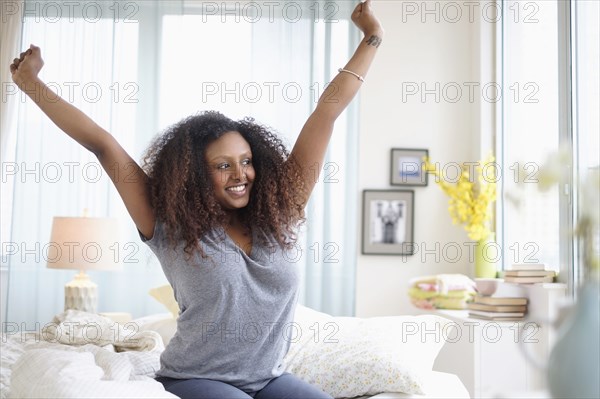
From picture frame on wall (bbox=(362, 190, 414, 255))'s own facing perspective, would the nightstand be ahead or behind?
ahead

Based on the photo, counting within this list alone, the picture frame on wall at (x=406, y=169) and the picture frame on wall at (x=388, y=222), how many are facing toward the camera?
2

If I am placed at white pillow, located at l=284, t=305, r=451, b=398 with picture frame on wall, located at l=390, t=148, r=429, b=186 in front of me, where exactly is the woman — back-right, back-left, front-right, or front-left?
back-left

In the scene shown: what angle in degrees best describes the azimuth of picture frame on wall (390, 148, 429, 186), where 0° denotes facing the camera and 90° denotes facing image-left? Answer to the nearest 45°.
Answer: approximately 0°

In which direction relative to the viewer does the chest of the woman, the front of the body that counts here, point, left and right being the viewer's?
facing the viewer and to the right of the viewer

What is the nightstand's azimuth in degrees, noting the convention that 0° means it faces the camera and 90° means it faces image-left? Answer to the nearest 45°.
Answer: approximately 45°
